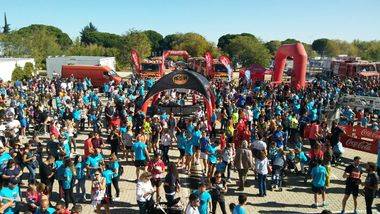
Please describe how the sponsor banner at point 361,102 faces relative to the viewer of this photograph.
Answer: facing the viewer

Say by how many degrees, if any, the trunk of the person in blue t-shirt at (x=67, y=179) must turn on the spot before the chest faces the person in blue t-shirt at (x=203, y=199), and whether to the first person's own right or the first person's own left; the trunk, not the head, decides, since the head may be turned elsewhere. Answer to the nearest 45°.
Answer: approximately 45° to the first person's own right

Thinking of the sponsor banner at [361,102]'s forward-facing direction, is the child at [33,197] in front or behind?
in front

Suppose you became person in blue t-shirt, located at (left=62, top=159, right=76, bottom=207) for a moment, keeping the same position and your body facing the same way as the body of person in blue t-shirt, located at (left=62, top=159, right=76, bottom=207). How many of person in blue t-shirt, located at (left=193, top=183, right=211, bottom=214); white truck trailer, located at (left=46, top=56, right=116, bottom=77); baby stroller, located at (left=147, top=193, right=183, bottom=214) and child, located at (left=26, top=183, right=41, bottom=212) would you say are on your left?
1

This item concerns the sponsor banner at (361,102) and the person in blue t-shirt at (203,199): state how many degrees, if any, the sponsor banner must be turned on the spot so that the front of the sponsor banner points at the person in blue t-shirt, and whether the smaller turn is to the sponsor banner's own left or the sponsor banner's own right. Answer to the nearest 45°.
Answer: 0° — it already faces them

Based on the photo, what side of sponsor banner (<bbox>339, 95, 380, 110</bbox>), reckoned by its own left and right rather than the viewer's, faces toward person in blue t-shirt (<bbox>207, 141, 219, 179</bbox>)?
front

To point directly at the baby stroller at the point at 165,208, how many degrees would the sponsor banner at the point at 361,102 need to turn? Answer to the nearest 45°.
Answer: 0° — it already faces it

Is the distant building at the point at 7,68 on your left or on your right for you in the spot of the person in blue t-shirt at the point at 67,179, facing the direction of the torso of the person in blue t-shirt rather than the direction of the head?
on your left

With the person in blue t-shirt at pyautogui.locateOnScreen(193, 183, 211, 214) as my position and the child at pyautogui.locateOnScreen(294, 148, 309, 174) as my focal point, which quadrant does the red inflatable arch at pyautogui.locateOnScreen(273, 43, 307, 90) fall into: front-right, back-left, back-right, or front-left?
front-left

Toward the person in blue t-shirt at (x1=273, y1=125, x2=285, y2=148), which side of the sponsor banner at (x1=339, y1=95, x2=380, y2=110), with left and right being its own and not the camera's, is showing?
front

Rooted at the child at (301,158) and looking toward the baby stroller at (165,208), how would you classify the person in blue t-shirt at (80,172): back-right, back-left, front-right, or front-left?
front-right

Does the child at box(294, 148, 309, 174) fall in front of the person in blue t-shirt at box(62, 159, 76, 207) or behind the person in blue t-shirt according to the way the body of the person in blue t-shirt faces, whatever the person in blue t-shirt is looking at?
in front

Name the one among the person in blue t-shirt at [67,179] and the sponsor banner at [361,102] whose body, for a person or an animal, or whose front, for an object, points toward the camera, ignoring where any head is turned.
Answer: the sponsor banner
